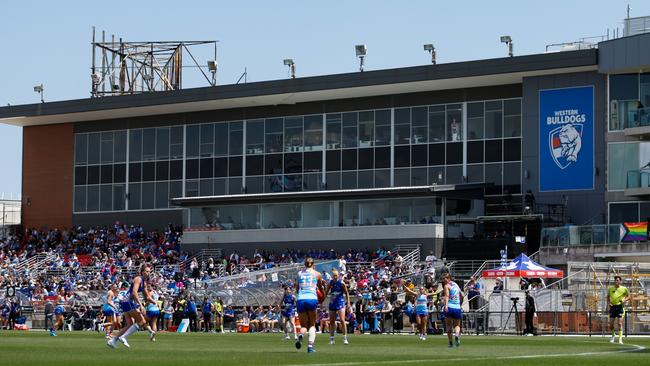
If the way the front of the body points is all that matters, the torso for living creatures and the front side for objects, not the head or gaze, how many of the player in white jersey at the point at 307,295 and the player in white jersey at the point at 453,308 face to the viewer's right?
0

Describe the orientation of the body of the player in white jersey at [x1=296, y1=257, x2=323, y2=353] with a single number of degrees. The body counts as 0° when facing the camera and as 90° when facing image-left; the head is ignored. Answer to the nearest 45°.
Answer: approximately 180°

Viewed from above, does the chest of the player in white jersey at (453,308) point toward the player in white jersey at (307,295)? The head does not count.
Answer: no

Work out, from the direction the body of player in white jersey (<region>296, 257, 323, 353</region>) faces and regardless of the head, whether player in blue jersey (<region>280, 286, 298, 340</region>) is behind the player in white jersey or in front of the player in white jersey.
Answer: in front

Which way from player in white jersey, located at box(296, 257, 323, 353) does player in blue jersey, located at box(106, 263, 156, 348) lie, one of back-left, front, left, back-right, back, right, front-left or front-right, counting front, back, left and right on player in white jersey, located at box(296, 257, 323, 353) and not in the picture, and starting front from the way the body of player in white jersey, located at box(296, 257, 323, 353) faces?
front-left

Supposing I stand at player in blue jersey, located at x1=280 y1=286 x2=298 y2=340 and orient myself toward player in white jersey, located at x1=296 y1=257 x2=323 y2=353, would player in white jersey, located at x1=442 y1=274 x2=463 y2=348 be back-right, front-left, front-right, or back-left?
front-left

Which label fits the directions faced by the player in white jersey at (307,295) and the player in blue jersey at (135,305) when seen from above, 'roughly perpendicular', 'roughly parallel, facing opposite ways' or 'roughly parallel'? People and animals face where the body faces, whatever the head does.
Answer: roughly perpendicular

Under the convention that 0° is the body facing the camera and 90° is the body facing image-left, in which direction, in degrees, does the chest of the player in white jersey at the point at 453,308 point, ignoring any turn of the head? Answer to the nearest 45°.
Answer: approximately 135°

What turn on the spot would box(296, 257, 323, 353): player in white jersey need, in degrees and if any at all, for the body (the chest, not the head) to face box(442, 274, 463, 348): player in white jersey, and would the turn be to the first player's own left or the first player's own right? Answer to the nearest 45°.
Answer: approximately 45° to the first player's own right
